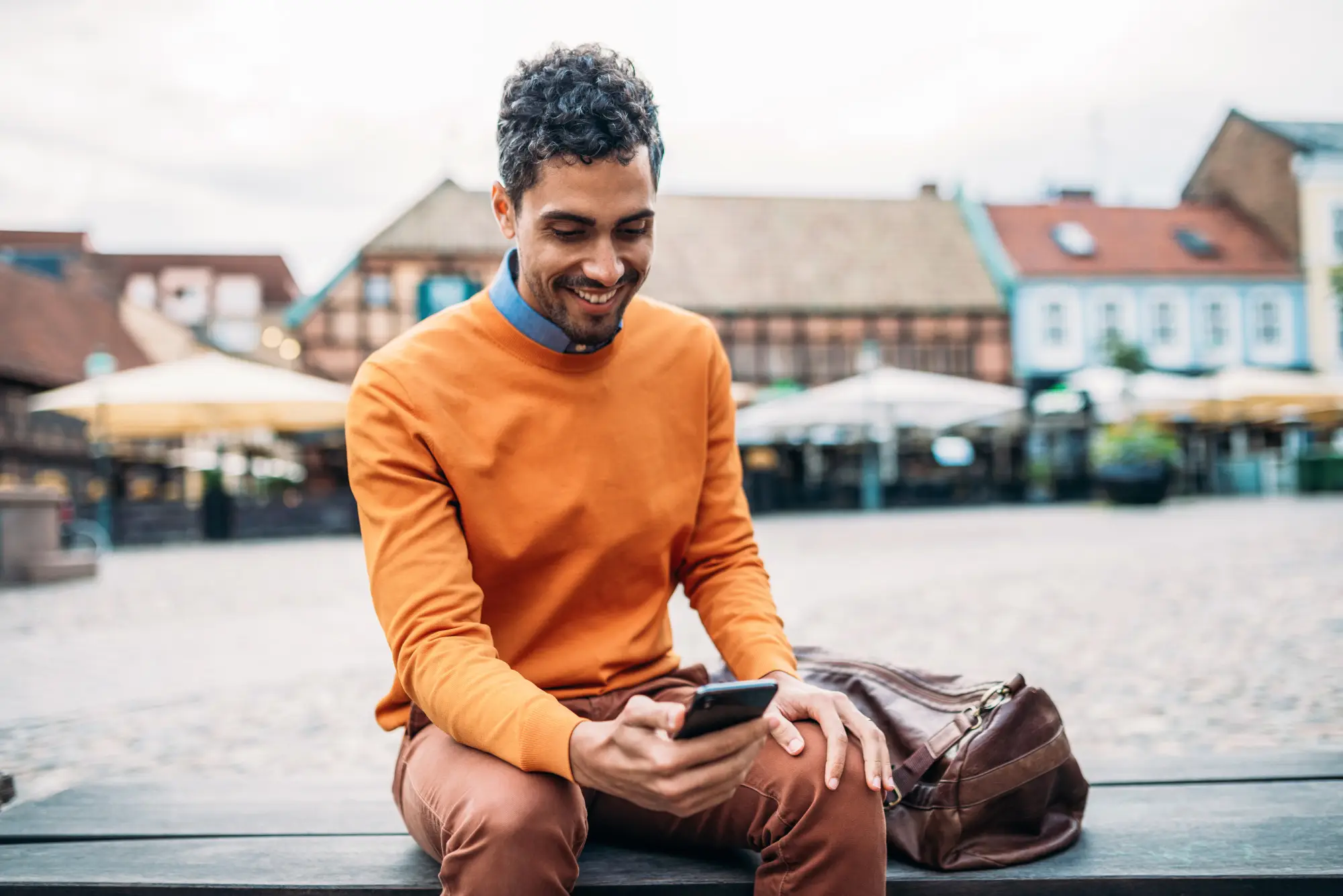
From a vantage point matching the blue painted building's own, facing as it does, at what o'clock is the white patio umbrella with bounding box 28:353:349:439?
The white patio umbrella is roughly at 1 o'clock from the blue painted building.

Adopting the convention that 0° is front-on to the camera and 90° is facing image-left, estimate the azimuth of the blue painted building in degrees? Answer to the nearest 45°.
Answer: approximately 0°

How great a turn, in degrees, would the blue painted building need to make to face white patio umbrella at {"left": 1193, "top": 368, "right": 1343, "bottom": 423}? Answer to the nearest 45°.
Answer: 0° — it already faces it

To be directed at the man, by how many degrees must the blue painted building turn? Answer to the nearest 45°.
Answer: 0° — it already faces them

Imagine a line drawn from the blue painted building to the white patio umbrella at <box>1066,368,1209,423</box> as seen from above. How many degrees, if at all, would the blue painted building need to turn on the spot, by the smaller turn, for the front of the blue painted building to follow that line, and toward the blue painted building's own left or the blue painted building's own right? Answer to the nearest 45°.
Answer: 0° — it already faces it

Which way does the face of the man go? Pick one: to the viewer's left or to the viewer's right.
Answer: to the viewer's right

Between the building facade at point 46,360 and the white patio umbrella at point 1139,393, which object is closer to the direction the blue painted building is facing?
the white patio umbrella

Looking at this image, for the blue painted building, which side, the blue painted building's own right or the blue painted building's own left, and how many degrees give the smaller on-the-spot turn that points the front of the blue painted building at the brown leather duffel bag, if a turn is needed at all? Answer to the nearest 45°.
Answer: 0° — it already faces it
